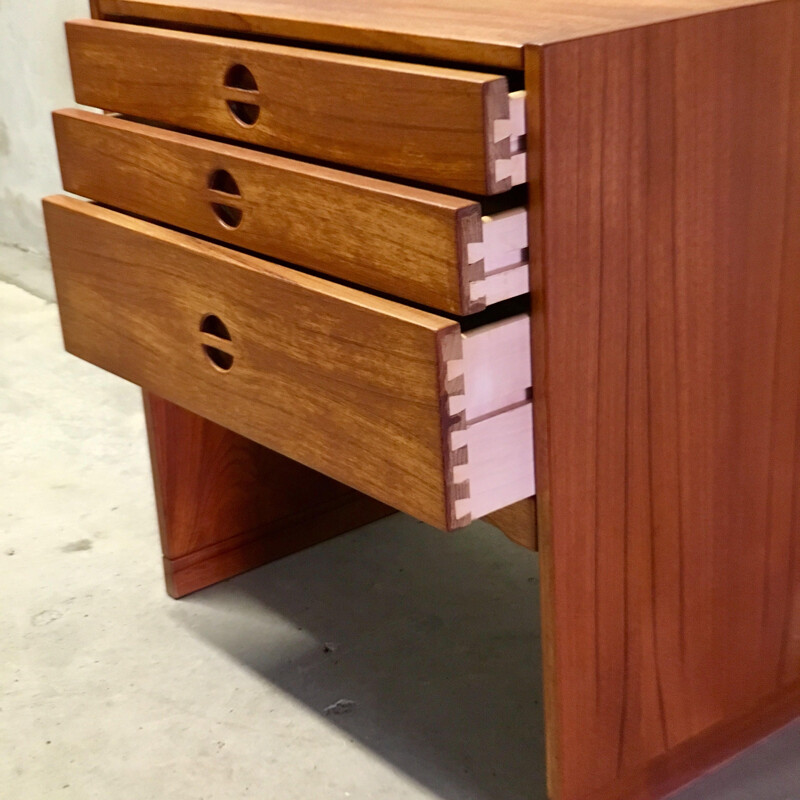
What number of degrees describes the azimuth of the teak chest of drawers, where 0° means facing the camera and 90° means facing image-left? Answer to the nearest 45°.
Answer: approximately 45°
